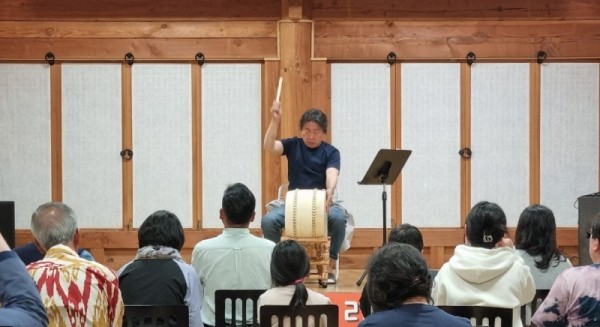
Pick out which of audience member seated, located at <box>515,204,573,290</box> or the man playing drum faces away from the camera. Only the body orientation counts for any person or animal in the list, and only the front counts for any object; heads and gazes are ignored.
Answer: the audience member seated

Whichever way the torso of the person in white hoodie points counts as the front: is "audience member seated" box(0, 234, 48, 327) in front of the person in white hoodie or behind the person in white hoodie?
behind

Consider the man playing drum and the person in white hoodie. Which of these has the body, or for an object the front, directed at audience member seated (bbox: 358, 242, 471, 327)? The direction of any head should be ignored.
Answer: the man playing drum

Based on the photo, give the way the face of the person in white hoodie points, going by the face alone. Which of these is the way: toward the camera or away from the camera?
away from the camera

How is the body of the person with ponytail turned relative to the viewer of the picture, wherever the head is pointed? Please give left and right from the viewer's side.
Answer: facing away from the viewer

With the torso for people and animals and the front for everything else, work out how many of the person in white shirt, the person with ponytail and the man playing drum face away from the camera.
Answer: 2

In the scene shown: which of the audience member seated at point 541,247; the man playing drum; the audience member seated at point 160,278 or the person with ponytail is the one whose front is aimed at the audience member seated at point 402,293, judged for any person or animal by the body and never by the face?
the man playing drum

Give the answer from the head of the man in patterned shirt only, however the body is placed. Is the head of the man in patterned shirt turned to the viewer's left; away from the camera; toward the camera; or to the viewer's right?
away from the camera

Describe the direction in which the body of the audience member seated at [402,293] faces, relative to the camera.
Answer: away from the camera

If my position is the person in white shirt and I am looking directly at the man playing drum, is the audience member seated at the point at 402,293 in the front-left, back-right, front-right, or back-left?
back-right

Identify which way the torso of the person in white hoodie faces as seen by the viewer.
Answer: away from the camera

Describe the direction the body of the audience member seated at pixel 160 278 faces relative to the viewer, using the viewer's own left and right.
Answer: facing away from the viewer

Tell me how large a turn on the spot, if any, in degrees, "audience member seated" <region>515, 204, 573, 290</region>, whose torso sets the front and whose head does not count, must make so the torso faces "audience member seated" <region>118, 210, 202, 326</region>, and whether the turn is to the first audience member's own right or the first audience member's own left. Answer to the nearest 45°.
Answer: approximately 135° to the first audience member's own left

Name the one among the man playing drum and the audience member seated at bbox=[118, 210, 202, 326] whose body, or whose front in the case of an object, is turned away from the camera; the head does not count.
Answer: the audience member seated
